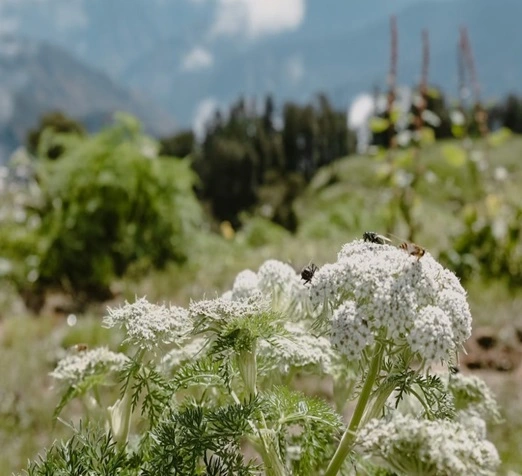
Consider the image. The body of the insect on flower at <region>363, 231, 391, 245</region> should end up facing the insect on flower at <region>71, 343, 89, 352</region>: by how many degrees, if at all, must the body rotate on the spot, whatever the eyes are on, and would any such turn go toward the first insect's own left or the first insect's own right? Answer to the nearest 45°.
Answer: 0° — it already faces it

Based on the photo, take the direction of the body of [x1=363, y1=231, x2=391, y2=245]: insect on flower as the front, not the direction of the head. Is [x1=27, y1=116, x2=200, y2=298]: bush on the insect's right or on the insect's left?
on the insect's right

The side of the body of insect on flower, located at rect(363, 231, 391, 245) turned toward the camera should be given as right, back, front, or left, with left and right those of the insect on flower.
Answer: left
